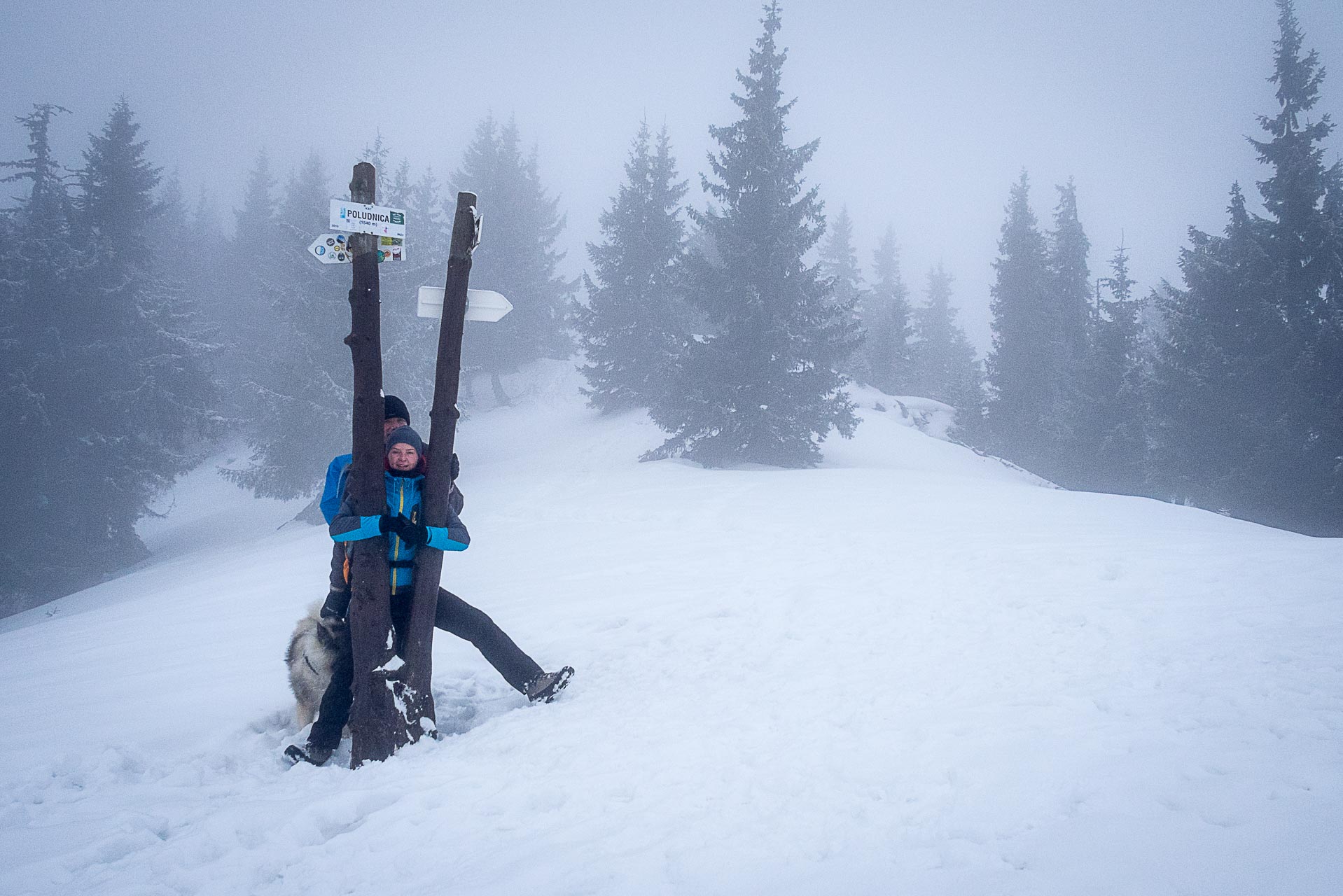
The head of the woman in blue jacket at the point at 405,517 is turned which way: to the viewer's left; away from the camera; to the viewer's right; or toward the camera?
toward the camera

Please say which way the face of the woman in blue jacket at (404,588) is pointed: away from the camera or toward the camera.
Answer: toward the camera

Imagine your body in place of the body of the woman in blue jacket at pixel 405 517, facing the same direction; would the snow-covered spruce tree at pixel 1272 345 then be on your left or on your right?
on your left

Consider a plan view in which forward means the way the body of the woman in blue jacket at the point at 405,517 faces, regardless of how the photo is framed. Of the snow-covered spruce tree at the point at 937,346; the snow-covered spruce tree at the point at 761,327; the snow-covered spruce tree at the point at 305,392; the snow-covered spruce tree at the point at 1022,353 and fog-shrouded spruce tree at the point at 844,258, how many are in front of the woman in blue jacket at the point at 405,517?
0

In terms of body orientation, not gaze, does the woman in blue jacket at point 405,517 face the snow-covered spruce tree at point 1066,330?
no

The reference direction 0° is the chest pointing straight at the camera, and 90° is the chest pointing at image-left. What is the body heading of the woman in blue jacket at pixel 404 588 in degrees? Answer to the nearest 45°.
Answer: approximately 0°

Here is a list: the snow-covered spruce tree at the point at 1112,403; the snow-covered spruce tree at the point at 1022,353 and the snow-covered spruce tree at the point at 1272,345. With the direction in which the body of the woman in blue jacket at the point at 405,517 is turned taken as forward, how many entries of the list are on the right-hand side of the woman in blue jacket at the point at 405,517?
0

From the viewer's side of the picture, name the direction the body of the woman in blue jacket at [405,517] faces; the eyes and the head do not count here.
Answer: toward the camera

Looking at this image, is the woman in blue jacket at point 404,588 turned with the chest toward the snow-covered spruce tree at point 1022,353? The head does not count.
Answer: no

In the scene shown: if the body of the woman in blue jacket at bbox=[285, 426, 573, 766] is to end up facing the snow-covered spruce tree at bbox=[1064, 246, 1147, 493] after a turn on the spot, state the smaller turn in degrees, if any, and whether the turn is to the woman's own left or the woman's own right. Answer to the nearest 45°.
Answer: approximately 135° to the woman's own left

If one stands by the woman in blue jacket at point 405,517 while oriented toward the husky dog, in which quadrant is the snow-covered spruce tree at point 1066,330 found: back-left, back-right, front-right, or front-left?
back-right
